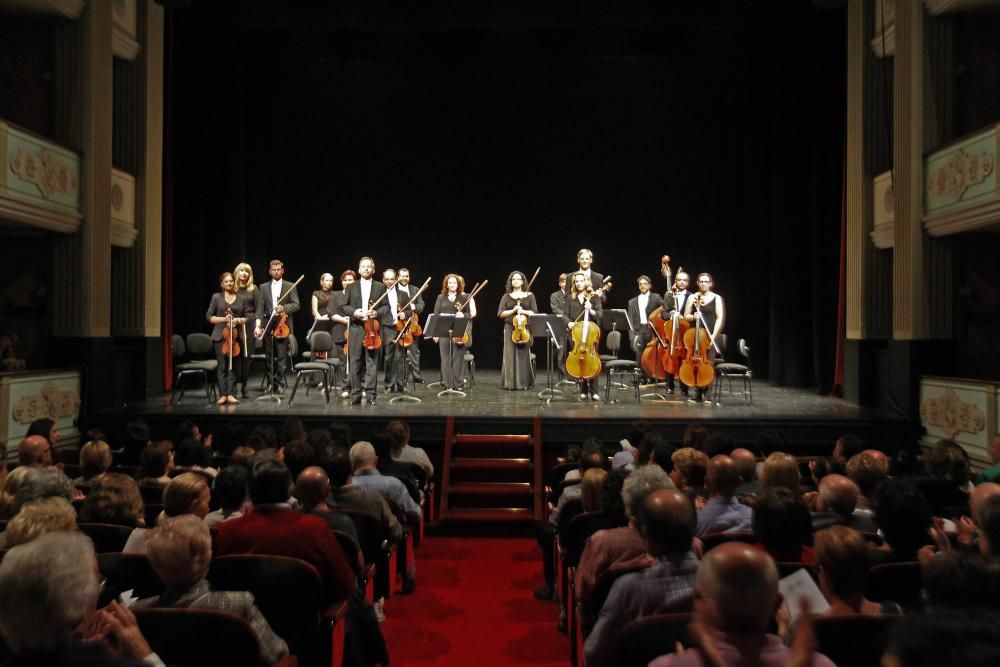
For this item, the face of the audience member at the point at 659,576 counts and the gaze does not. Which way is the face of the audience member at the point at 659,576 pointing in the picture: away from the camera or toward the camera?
away from the camera

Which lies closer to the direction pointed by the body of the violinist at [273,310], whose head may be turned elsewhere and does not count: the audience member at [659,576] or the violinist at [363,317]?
the audience member

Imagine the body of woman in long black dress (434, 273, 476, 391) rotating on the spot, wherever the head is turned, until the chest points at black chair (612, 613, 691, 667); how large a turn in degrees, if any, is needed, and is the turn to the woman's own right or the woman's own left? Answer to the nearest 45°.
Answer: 0° — they already face it

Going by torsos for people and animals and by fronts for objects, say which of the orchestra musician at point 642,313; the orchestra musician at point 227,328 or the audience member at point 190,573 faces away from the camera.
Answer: the audience member

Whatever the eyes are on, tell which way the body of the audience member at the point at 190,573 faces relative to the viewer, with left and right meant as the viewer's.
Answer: facing away from the viewer

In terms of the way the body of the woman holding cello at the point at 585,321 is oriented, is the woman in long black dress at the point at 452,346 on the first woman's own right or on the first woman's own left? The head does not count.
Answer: on the first woman's own right

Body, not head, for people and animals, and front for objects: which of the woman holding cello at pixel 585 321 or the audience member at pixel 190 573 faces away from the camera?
the audience member

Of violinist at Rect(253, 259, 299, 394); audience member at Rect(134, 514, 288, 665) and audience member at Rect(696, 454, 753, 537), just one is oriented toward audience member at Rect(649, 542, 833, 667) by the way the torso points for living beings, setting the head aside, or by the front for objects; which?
the violinist

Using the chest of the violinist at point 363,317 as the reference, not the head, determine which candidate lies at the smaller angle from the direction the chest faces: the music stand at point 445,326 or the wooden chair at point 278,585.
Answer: the wooden chair

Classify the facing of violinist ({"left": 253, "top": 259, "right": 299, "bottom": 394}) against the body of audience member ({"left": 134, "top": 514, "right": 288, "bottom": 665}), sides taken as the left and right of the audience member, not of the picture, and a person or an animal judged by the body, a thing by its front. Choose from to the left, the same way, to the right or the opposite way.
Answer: the opposite way

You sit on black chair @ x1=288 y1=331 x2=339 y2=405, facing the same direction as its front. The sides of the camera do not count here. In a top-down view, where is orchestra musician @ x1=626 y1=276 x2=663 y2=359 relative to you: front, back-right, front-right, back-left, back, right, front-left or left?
back-left
